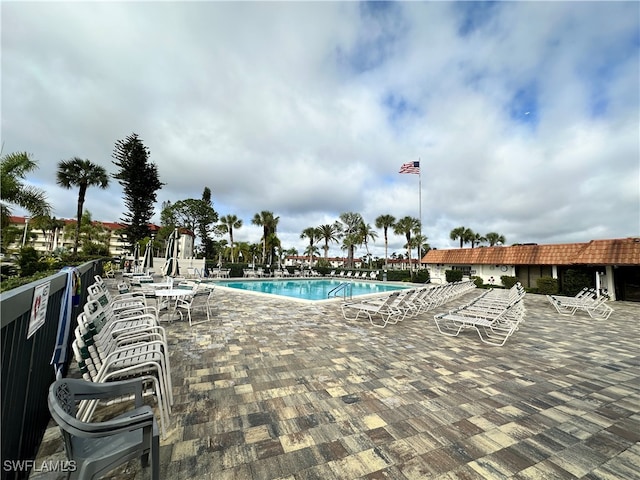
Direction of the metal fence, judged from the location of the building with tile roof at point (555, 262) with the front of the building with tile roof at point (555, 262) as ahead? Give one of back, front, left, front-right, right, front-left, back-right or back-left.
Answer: front-left

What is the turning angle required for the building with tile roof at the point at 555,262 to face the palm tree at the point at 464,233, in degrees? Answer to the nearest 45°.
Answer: approximately 135° to its right

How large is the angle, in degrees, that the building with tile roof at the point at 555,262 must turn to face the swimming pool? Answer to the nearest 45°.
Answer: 0° — it already faces it

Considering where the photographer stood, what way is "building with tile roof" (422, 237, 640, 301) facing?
facing the viewer and to the left of the viewer

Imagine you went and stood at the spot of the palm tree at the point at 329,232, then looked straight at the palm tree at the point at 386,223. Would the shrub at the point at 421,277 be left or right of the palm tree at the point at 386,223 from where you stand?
right

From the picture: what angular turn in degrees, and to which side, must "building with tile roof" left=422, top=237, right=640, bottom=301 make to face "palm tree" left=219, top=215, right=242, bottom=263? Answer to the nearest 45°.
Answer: approximately 45° to its right

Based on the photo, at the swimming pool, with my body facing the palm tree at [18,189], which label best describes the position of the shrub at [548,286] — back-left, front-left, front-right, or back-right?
back-left

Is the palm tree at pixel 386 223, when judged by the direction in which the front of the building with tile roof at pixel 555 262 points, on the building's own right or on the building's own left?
on the building's own right

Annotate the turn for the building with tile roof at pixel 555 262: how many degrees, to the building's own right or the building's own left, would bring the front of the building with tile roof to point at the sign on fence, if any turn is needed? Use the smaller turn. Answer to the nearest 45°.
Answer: approximately 45° to the building's own left

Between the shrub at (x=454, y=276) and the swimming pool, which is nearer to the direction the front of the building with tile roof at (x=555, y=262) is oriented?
the swimming pool

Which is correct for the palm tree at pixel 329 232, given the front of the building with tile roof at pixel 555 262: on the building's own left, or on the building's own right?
on the building's own right

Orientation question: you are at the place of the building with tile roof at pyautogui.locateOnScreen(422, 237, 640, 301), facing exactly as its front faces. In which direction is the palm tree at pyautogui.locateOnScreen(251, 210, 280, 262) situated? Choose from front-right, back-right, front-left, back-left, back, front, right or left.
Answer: front-right

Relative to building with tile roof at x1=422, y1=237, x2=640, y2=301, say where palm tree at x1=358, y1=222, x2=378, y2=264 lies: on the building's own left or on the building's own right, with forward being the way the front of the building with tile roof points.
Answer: on the building's own right
